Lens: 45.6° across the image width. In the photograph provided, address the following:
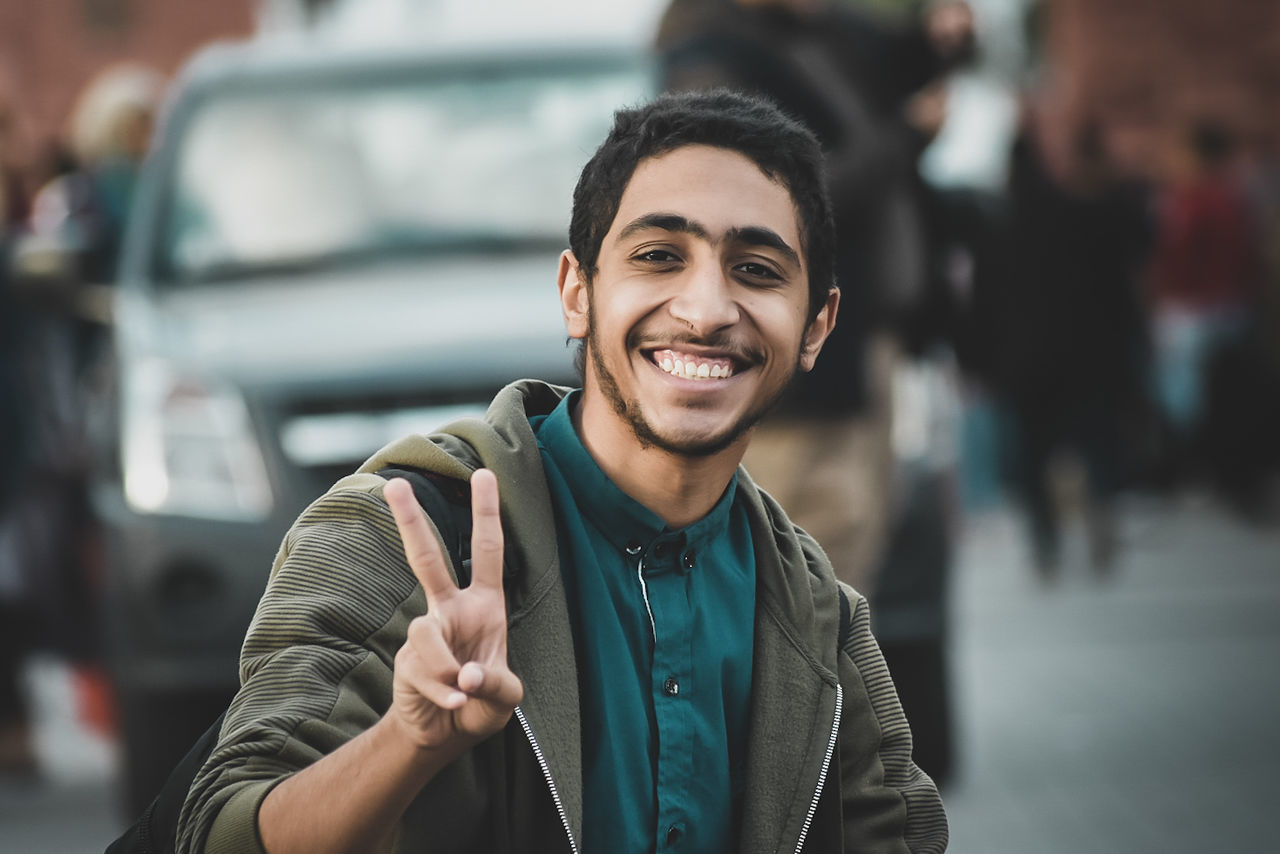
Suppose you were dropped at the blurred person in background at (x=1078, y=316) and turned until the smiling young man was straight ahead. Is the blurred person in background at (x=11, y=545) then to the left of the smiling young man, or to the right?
right

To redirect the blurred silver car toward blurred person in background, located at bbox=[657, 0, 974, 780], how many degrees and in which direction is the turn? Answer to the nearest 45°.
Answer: approximately 45° to its left

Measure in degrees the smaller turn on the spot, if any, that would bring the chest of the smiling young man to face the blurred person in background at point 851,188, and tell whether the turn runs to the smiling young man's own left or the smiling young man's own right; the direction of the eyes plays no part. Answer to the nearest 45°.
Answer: approximately 180°

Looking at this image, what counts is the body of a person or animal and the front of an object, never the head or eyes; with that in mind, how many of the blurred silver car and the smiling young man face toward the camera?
2

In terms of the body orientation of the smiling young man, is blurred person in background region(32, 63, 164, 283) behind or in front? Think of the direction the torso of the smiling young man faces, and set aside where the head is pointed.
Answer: behind

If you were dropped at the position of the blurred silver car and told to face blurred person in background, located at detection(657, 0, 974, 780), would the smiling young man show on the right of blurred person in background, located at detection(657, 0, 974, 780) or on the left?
right

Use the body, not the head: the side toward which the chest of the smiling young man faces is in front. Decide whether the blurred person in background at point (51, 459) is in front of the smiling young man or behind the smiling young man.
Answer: behind

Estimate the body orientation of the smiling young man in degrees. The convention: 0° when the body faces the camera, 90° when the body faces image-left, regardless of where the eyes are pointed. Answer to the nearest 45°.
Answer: approximately 0°

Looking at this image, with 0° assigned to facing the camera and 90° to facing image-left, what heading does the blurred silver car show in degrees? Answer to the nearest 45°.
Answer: approximately 0°

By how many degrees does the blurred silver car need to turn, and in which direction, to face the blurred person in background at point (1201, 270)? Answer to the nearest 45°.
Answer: approximately 135° to its left

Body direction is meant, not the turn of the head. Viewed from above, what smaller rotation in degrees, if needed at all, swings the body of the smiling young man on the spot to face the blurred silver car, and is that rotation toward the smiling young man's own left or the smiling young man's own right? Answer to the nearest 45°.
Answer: approximately 180°
